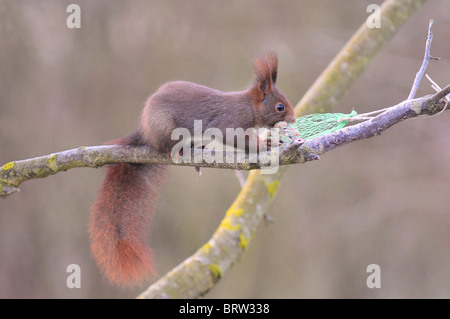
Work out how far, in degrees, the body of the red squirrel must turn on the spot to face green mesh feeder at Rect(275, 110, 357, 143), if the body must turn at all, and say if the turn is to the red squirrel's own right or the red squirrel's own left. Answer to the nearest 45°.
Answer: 0° — it already faces it

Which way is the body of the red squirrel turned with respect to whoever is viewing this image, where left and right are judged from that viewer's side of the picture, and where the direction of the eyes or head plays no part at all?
facing to the right of the viewer
